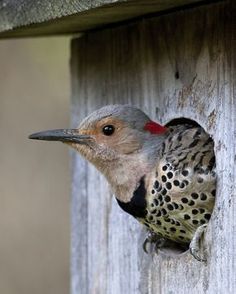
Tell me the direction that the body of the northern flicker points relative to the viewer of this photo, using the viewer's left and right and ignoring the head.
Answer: facing to the left of the viewer
